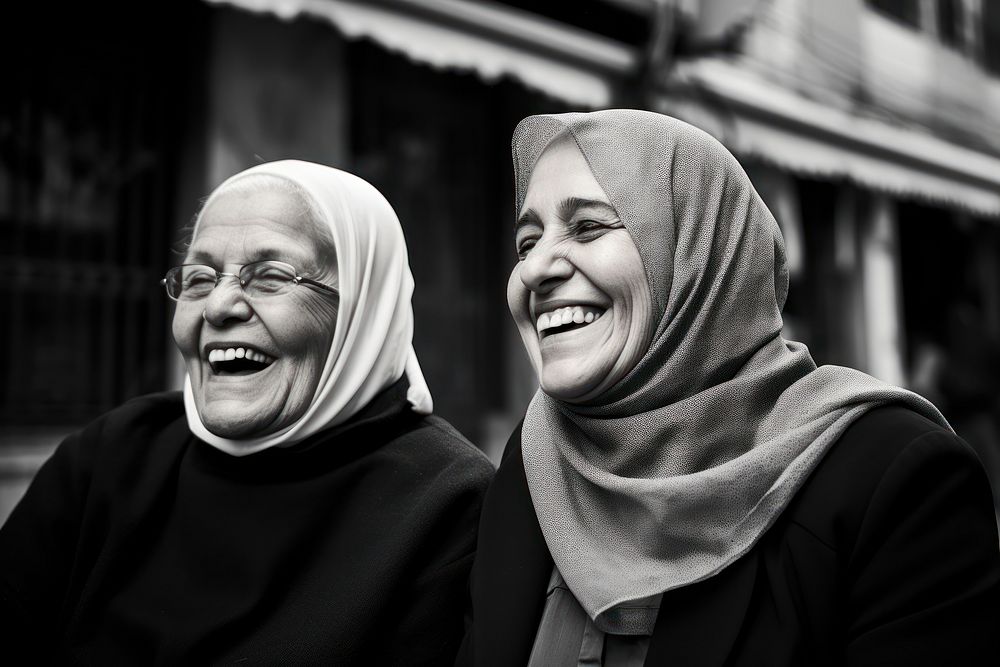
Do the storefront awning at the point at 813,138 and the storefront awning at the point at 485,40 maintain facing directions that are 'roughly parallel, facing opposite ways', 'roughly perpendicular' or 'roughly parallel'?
roughly parallel

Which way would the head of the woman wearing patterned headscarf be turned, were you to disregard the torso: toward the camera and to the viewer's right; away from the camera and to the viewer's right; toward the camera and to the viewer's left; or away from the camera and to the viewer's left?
toward the camera and to the viewer's left

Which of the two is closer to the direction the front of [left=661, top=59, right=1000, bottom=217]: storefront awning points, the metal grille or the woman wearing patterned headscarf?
the woman wearing patterned headscarf

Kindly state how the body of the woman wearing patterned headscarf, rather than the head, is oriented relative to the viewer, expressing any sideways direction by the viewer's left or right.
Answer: facing the viewer and to the left of the viewer

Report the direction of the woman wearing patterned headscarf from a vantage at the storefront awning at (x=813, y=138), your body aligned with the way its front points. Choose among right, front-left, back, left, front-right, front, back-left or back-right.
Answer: front-right

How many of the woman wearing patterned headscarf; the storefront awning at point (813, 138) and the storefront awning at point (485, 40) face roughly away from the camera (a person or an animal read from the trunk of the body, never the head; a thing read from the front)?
0

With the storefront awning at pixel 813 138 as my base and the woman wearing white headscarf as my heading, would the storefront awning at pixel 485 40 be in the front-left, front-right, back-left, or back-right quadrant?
front-right

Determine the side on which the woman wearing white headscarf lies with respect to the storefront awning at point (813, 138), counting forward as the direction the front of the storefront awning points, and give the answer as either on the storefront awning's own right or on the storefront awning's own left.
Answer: on the storefront awning's own right

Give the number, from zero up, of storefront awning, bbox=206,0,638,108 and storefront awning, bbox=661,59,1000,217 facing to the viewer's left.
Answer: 0

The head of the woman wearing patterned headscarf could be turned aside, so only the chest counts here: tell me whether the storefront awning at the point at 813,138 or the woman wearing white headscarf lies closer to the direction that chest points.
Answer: the woman wearing white headscarf

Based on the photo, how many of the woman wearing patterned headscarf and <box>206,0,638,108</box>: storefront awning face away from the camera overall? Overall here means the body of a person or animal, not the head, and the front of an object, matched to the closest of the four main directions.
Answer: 0

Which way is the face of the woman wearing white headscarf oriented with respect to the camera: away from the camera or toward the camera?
toward the camera

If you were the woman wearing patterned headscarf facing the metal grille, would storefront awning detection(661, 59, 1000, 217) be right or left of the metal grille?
right

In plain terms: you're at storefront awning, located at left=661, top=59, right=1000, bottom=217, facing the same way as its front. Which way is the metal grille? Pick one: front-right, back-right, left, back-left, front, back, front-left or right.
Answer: right

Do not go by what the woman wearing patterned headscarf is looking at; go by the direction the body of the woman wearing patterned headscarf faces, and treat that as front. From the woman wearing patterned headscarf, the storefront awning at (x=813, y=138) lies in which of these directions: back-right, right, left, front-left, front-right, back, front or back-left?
back-right
